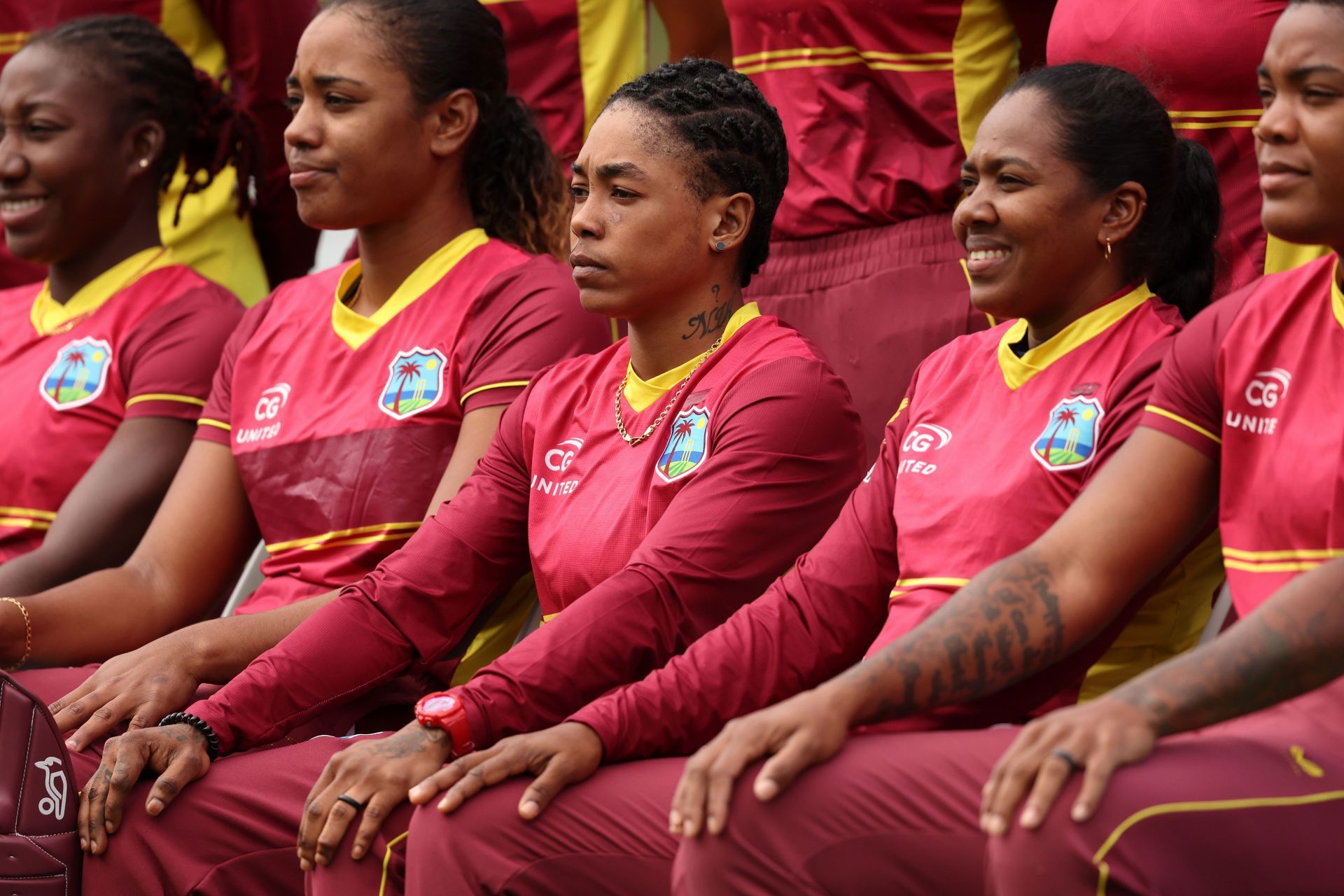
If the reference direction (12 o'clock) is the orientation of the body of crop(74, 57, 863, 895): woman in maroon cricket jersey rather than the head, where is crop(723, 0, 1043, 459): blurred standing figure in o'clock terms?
The blurred standing figure is roughly at 6 o'clock from the woman in maroon cricket jersey.

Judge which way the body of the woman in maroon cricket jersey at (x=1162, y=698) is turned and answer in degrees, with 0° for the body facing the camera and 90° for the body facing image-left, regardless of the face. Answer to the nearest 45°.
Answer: approximately 45°

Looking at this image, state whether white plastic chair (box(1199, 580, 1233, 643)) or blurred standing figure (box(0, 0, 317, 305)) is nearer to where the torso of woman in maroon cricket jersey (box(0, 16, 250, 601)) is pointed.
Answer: the white plastic chair

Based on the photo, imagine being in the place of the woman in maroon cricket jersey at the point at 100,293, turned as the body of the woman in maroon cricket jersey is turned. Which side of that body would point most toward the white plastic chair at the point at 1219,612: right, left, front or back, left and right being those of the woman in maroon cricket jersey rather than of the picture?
left

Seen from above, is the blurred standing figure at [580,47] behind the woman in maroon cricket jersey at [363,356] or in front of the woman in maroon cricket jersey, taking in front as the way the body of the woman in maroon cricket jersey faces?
behind

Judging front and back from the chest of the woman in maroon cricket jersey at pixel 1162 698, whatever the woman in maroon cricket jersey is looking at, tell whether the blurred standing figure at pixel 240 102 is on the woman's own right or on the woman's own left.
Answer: on the woman's own right

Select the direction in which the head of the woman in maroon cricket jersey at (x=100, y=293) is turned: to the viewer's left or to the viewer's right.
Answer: to the viewer's left

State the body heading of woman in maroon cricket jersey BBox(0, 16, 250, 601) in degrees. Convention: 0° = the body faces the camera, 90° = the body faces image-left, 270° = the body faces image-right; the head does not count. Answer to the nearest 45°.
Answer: approximately 45°

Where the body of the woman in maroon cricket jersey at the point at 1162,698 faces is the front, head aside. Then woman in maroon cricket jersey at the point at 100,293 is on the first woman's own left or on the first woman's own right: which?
on the first woman's own right

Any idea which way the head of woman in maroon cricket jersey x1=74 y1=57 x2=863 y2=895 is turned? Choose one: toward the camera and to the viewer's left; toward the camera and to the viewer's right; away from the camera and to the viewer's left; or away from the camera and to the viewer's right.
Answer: toward the camera and to the viewer's left

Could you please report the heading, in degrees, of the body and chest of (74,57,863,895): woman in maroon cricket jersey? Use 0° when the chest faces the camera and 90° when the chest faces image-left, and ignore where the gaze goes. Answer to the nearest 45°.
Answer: approximately 45°

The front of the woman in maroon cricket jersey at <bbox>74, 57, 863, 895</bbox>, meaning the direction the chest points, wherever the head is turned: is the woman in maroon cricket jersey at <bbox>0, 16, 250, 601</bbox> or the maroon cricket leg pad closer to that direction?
the maroon cricket leg pad

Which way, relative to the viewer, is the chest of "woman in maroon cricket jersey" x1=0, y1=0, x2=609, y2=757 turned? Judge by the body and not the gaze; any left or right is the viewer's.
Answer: facing the viewer and to the left of the viewer
